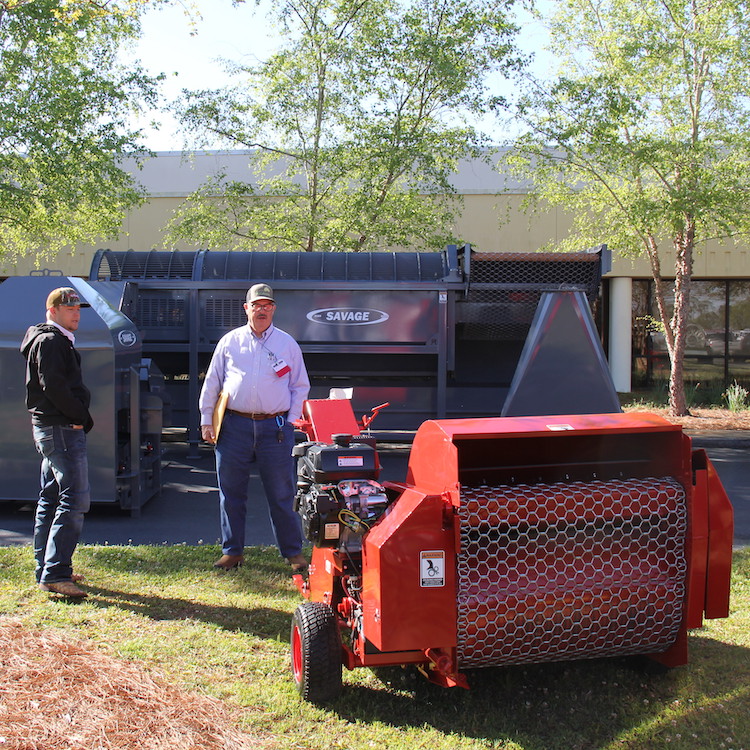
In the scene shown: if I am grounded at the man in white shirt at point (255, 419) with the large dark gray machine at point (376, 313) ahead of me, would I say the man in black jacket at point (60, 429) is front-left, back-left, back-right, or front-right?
back-left

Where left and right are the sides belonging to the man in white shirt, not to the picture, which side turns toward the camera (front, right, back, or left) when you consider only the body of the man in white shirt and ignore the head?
front

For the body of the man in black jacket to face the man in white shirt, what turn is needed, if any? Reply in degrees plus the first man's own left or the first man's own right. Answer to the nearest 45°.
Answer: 0° — they already face them

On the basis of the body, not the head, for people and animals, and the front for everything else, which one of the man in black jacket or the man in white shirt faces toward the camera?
the man in white shirt

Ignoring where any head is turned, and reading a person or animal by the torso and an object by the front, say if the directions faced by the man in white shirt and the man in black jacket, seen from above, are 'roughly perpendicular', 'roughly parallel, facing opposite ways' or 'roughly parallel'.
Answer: roughly perpendicular

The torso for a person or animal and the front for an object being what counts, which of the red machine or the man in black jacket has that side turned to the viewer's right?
the man in black jacket

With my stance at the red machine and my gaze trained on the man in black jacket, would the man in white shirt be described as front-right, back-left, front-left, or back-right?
front-right

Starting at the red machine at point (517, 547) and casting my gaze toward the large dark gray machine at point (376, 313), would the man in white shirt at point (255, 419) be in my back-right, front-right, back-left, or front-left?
front-left

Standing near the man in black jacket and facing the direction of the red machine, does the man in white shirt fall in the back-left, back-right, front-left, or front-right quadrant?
front-left

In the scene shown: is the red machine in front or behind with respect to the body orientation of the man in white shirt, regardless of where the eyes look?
in front

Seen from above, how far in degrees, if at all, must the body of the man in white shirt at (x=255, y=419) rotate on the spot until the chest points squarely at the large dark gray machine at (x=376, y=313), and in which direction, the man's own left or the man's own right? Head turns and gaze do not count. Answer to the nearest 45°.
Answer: approximately 180°

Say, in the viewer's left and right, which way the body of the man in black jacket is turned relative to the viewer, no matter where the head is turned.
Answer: facing to the right of the viewer
